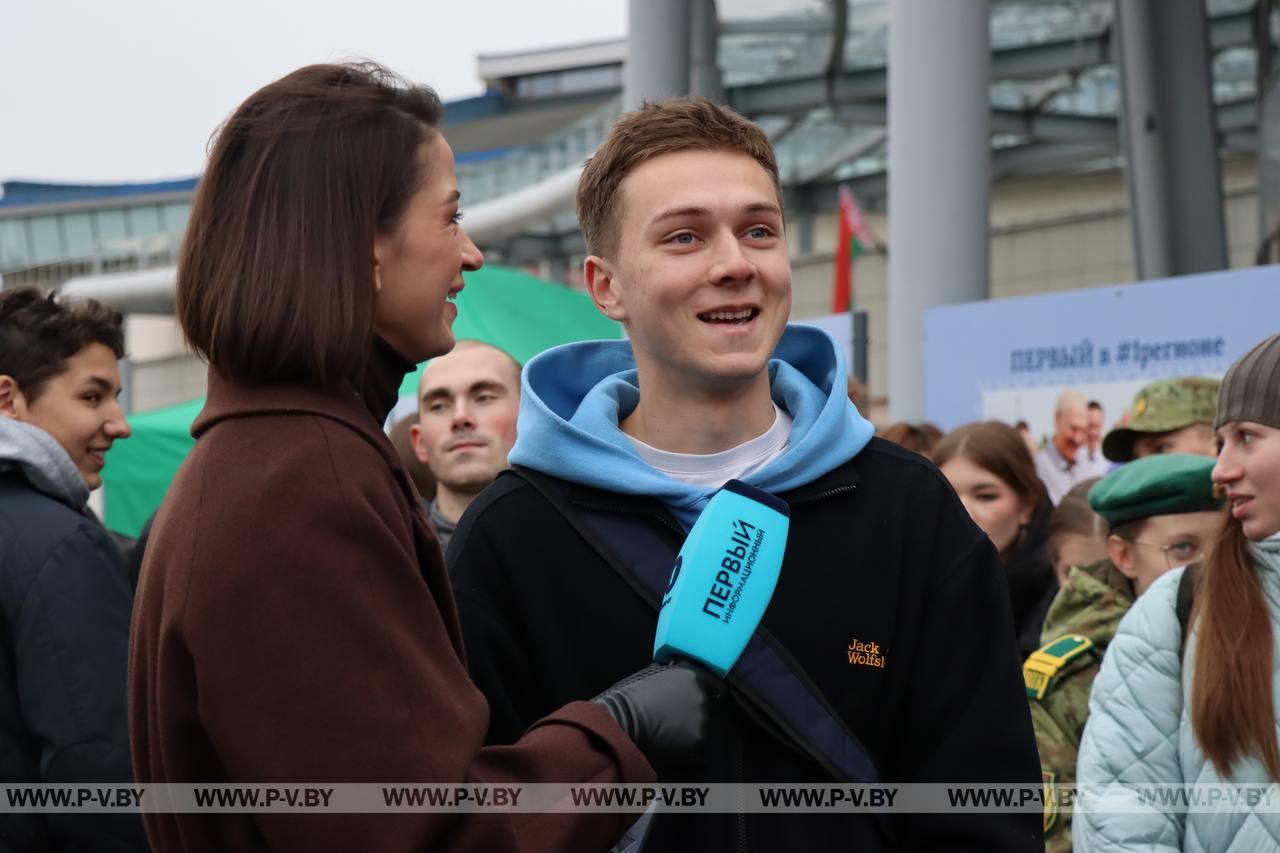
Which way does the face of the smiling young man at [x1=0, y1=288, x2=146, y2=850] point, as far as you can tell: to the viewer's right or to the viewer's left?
to the viewer's right

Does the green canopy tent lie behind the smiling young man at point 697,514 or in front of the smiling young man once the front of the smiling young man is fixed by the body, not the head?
behind

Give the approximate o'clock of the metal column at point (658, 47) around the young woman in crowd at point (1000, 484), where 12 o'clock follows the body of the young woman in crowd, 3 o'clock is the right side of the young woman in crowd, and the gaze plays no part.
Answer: The metal column is roughly at 4 o'clock from the young woman in crowd.

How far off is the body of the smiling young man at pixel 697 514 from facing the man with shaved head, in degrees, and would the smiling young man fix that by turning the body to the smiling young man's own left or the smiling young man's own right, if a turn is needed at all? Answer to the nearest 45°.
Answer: approximately 180°

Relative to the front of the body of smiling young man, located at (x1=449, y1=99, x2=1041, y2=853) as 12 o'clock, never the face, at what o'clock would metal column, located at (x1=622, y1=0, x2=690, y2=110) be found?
The metal column is roughly at 6 o'clock from the smiling young man.

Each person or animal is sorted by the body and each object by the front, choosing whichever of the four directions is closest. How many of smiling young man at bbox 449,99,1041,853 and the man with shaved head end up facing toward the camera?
2

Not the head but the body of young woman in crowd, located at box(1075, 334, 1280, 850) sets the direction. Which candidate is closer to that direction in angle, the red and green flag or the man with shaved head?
the man with shaved head

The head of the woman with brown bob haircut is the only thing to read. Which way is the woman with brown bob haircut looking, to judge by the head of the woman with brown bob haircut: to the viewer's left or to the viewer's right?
to the viewer's right

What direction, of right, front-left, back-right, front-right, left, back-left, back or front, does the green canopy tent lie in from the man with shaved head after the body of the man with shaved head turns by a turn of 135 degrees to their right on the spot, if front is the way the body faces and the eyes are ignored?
front-right

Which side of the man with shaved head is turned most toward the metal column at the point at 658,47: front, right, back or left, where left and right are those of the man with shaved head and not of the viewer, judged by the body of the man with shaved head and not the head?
back

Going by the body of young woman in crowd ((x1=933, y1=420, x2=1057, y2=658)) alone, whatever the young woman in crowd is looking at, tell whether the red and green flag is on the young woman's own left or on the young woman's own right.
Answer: on the young woman's own right
